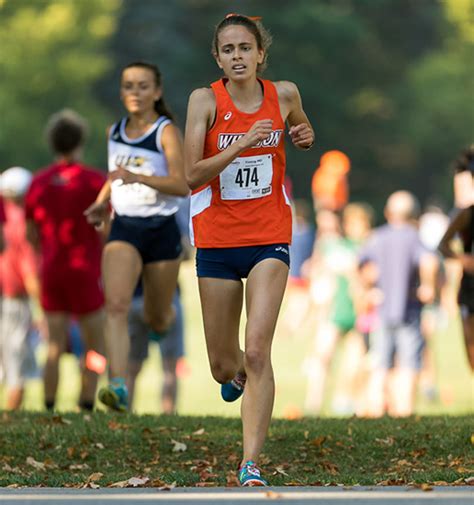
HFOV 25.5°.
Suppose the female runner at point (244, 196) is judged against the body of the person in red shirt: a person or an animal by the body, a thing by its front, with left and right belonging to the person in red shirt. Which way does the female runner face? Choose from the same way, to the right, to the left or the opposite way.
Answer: the opposite way

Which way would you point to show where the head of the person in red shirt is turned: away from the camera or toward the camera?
away from the camera

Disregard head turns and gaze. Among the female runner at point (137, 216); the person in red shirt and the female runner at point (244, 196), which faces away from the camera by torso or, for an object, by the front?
the person in red shirt

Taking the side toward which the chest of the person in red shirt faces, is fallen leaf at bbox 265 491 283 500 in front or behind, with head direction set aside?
behind

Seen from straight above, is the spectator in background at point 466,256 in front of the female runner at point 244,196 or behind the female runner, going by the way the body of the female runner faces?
behind

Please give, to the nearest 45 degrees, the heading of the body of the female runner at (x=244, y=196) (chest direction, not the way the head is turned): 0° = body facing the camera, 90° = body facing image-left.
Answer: approximately 0°

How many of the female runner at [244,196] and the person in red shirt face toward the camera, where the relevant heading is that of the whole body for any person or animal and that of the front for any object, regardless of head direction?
1

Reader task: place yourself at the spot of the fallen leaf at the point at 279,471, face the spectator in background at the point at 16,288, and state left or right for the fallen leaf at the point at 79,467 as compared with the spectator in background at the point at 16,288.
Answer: left

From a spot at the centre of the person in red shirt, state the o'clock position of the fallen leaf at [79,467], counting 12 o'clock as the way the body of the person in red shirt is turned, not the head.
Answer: The fallen leaf is roughly at 6 o'clock from the person in red shirt.

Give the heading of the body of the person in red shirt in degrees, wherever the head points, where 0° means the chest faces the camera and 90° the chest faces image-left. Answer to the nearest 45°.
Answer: approximately 180°

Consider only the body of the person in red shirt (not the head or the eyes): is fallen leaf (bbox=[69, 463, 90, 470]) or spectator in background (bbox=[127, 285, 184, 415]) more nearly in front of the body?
the spectator in background

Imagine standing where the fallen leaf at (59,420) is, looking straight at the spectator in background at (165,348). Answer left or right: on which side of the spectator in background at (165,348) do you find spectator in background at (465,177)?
right
